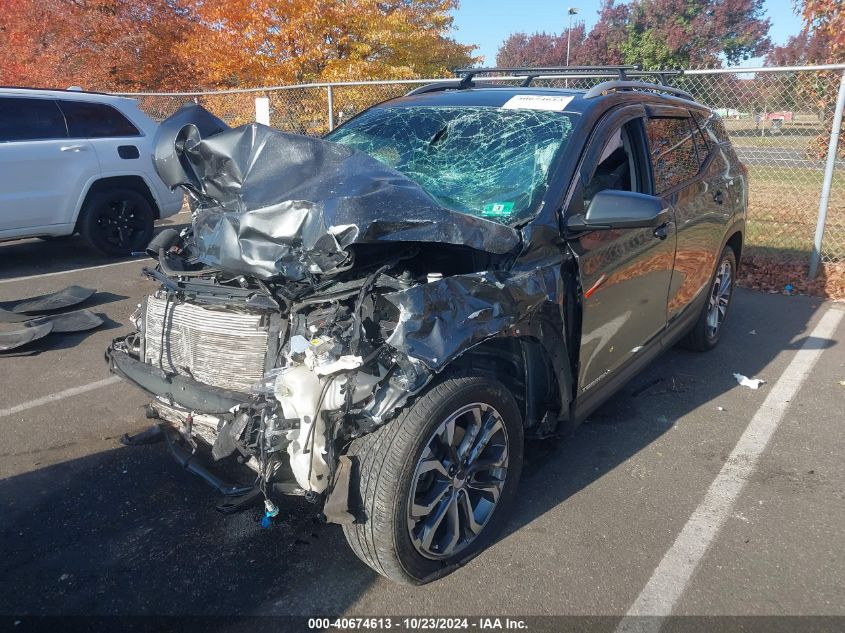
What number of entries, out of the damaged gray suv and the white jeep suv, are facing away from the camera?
0

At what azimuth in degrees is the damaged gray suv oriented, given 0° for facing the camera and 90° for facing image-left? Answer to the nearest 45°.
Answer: approximately 45°

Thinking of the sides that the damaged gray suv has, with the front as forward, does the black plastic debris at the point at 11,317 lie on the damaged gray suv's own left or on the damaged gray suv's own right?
on the damaged gray suv's own right

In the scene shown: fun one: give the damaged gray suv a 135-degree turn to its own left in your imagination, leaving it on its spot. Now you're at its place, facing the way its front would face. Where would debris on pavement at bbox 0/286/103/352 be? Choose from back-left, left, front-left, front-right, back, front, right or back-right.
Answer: back-left

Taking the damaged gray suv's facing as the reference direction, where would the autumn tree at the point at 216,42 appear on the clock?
The autumn tree is roughly at 4 o'clock from the damaged gray suv.

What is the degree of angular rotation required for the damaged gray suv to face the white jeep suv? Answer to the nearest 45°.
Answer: approximately 90° to its right

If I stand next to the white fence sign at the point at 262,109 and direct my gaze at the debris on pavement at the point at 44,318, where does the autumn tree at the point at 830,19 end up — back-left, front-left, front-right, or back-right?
back-left

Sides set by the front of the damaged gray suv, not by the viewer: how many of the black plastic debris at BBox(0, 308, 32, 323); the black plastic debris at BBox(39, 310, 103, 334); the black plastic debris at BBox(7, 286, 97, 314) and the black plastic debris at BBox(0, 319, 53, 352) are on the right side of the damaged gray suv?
4
